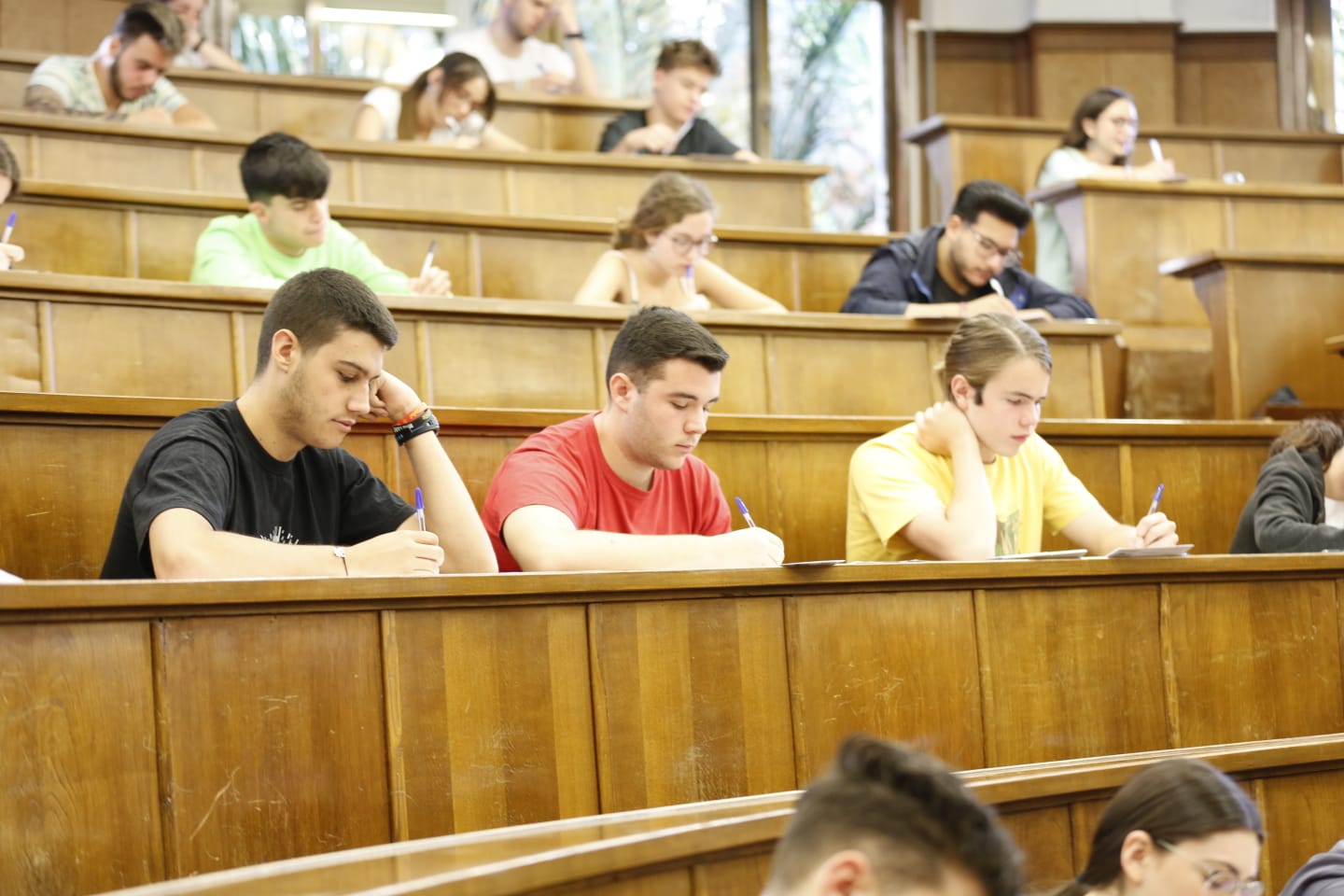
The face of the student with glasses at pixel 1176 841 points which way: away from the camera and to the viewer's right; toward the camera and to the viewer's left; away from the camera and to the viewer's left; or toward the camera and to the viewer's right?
toward the camera and to the viewer's right

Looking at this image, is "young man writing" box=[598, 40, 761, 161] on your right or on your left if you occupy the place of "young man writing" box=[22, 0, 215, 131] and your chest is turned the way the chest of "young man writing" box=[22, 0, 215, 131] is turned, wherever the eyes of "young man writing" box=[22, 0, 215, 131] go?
on your left

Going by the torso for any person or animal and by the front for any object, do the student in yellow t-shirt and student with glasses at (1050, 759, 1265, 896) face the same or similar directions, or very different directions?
same or similar directions

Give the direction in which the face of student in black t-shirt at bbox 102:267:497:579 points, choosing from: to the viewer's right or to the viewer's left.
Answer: to the viewer's right

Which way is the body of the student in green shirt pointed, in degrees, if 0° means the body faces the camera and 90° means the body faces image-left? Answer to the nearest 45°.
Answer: approximately 315°

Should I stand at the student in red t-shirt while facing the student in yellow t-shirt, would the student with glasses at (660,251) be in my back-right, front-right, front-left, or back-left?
front-left

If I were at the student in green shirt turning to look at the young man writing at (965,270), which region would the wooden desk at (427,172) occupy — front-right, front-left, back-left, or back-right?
front-left

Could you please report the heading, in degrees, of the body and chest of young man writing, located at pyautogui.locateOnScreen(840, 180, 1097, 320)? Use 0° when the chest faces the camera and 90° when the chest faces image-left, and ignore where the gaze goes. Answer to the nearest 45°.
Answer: approximately 315°

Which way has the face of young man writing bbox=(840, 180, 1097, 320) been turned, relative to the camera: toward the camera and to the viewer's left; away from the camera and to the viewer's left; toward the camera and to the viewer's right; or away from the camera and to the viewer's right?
toward the camera and to the viewer's right

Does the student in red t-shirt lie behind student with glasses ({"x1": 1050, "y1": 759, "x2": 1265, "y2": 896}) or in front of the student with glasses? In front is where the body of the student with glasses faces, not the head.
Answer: behind

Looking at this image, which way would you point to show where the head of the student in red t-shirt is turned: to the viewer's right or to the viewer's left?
to the viewer's right

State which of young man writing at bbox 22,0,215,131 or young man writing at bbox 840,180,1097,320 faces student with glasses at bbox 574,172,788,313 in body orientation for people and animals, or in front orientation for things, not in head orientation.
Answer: young man writing at bbox 22,0,215,131

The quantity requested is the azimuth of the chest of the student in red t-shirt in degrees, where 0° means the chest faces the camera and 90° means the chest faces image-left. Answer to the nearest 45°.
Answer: approximately 315°

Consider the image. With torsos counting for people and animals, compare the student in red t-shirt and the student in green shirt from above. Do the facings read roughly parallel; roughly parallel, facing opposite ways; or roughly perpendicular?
roughly parallel

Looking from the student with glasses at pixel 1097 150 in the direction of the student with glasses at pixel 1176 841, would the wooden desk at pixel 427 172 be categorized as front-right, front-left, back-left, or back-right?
front-right

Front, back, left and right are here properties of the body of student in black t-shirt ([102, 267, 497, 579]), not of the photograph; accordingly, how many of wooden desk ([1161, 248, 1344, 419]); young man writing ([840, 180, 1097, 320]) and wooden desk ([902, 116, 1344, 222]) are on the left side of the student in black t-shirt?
3

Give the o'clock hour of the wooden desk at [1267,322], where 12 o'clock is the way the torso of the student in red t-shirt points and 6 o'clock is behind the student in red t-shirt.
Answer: The wooden desk is roughly at 9 o'clock from the student in red t-shirt.

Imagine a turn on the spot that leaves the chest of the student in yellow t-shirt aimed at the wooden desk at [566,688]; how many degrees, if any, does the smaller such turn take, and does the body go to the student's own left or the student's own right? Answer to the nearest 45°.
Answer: approximately 45° to the student's own right

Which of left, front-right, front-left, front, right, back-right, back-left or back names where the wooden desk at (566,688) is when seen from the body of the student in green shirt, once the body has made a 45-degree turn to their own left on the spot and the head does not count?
right
